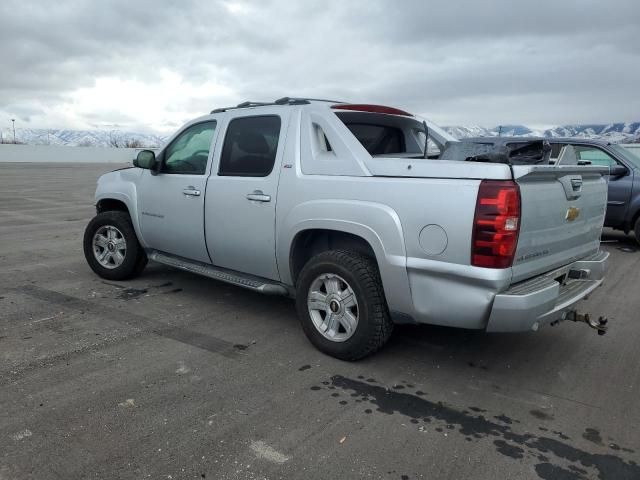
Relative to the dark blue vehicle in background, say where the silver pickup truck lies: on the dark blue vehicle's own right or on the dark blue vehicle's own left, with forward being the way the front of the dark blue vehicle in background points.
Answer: on the dark blue vehicle's own right

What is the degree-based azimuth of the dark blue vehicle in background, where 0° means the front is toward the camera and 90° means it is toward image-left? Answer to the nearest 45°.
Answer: approximately 315°

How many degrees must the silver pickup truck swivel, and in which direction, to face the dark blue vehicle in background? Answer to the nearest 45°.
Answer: approximately 90° to its right

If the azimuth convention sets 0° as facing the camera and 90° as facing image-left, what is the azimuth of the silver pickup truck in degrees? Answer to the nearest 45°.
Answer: approximately 135°

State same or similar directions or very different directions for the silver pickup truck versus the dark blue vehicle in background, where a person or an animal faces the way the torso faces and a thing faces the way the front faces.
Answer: very different directions
